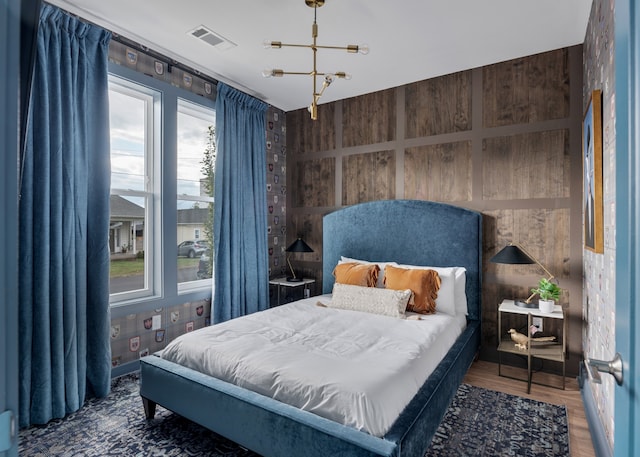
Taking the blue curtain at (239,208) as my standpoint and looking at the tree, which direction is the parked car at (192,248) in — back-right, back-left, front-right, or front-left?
front-left

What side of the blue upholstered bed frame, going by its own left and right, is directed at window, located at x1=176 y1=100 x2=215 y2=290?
right

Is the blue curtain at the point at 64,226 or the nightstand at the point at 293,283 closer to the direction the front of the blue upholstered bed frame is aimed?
the blue curtain

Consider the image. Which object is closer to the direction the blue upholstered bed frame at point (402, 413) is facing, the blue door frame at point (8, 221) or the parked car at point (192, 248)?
the blue door frame

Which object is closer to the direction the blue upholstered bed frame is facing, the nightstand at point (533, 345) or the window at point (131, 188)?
the window

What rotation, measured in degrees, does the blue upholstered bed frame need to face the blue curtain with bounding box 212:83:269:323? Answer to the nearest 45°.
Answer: approximately 90° to its right

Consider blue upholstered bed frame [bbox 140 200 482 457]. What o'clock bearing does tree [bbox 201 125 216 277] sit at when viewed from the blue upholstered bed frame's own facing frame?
The tree is roughly at 3 o'clock from the blue upholstered bed frame.

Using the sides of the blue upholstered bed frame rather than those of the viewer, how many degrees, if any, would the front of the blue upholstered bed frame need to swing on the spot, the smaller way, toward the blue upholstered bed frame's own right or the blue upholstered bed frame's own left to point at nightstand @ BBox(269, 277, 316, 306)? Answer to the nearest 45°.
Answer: approximately 135° to the blue upholstered bed frame's own right
